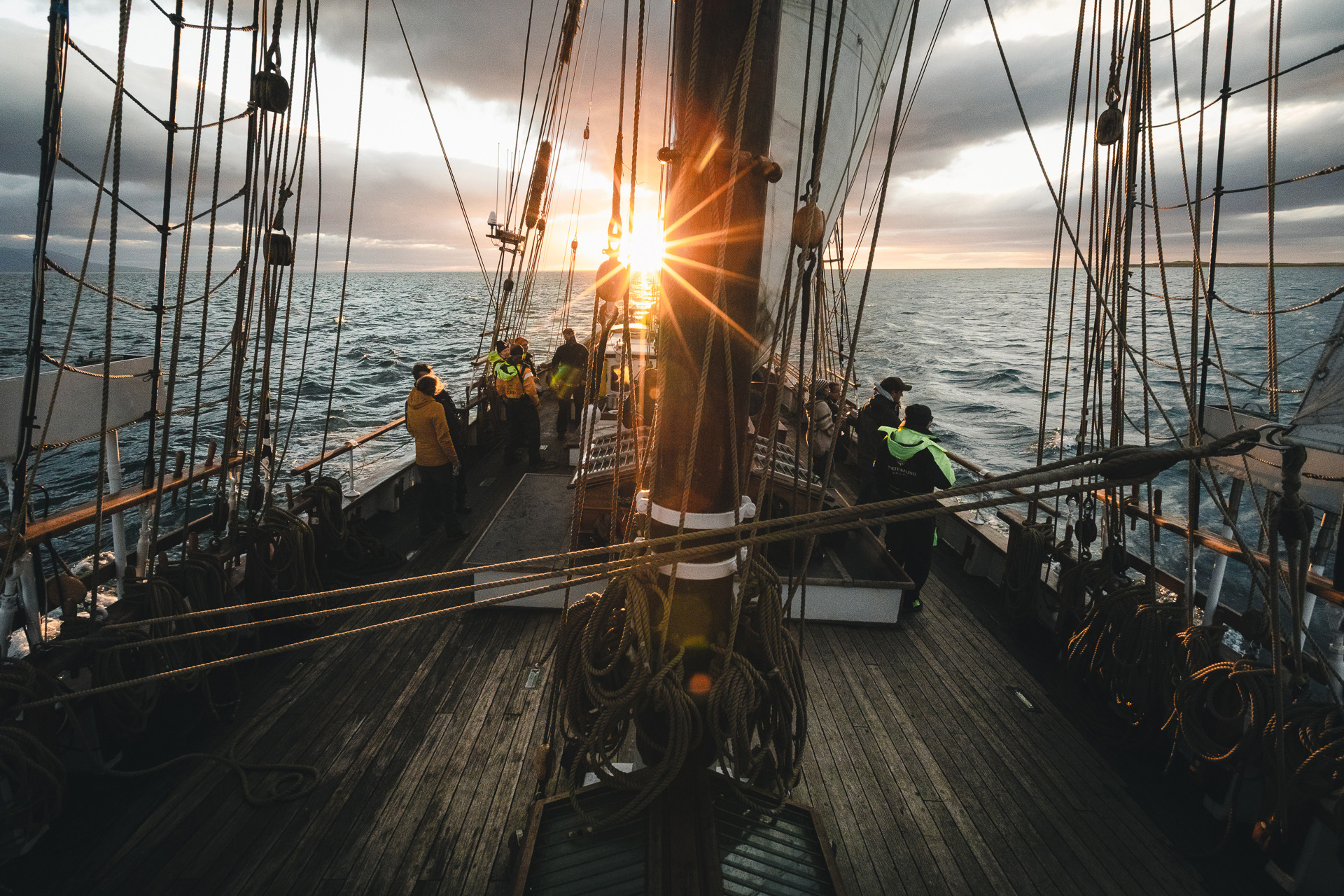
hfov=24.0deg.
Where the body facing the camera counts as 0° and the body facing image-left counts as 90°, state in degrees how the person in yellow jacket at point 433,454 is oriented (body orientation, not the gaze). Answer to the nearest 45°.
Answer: approximately 225°

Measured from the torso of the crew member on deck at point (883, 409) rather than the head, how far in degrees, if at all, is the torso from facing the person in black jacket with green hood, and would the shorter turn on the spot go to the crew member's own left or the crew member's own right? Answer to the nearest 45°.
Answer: approximately 90° to the crew member's own right

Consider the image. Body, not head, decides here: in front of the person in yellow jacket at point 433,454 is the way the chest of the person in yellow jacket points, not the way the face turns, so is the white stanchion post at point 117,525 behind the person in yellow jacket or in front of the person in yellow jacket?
behind

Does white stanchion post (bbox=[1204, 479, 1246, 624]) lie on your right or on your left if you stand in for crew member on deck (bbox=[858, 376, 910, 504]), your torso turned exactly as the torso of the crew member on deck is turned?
on your right

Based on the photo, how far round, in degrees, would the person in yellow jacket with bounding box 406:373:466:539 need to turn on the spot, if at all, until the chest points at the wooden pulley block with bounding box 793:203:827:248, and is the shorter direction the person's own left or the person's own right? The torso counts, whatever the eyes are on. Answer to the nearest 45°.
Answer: approximately 135° to the person's own right

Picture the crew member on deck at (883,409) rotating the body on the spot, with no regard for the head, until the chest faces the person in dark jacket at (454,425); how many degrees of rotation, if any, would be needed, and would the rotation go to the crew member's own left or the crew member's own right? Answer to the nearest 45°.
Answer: approximately 180°

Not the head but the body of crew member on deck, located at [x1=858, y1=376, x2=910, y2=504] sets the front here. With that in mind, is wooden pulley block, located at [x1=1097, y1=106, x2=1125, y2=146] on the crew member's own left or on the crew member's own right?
on the crew member's own right

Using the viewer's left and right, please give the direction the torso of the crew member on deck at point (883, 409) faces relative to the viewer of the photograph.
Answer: facing to the right of the viewer

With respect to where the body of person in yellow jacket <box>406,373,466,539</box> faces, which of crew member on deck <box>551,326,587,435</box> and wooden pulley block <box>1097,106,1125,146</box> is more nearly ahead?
the crew member on deck
